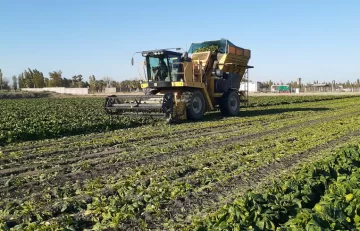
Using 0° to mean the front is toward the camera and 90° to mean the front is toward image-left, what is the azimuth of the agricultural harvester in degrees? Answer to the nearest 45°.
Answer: approximately 45°
